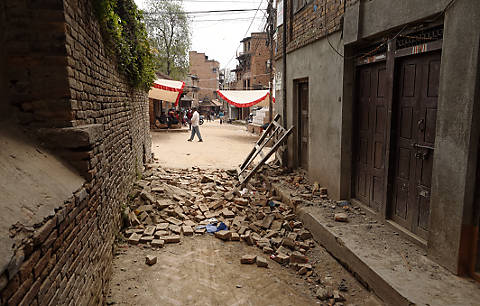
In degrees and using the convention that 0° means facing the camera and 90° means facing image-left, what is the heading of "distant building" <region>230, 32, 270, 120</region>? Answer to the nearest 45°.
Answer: approximately 45°

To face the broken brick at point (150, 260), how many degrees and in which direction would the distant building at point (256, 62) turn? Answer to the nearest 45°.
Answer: approximately 45° to its left

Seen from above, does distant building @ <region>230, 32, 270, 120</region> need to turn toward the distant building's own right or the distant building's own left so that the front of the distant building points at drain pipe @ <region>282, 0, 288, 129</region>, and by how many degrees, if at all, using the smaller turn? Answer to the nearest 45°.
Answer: approximately 45° to the distant building's own left

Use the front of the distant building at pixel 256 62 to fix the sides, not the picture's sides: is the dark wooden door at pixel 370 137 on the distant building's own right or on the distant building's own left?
on the distant building's own left

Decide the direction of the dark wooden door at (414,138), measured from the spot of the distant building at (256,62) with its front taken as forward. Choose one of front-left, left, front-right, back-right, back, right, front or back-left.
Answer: front-left

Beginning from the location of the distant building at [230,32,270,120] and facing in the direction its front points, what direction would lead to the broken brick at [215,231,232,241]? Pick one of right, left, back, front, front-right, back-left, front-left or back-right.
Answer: front-left

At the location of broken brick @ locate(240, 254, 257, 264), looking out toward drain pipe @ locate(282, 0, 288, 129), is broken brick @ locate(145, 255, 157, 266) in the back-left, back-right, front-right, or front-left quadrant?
back-left

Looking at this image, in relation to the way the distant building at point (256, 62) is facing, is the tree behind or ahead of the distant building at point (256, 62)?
ahead
